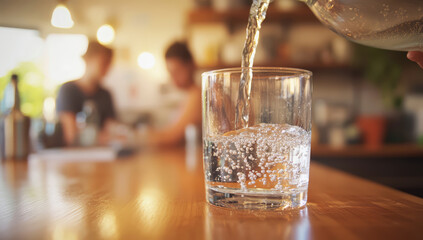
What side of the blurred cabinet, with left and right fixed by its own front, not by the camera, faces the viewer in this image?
front

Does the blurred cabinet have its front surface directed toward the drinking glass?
yes

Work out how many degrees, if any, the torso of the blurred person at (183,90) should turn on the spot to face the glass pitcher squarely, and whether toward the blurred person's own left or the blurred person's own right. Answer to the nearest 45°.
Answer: approximately 45° to the blurred person's own left

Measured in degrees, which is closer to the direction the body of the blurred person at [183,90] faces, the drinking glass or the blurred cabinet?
the drinking glass

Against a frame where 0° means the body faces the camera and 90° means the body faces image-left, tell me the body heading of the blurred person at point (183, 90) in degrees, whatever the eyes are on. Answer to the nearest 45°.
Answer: approximately 45°

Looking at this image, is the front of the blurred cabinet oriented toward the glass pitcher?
yes

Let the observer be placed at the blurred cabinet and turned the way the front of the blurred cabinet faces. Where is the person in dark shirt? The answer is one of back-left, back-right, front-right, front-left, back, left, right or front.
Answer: right

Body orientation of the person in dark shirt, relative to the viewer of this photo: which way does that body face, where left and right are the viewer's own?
facing the viewer and to the right of the viewer

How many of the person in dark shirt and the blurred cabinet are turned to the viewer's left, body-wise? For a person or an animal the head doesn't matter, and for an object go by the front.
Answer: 0

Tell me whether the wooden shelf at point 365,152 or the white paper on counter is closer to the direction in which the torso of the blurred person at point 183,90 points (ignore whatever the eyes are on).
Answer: the white paper on counter

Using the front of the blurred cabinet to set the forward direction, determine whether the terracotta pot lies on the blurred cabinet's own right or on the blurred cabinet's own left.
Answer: on the blurred cabinet's own left

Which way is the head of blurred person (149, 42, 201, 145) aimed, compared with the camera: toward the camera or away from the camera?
toward the camera

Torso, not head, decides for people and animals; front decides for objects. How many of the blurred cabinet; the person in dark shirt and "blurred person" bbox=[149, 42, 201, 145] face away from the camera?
0

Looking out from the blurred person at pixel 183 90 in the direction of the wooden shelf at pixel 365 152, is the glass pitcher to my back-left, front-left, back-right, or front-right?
front-right

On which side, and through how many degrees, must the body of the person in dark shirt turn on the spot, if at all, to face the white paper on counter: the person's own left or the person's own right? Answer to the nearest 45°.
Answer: approximately 45° to the person's own right
